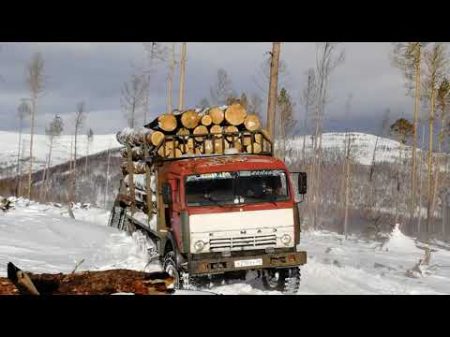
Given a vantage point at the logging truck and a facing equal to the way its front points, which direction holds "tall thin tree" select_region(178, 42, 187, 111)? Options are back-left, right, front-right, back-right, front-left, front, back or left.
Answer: back-left

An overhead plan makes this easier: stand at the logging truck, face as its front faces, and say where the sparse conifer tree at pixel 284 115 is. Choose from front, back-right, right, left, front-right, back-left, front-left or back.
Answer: back-left

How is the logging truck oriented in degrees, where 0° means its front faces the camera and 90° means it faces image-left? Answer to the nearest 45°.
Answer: approximately 315°

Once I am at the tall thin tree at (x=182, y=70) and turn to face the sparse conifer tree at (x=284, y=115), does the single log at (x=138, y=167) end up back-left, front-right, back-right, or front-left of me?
back-right
